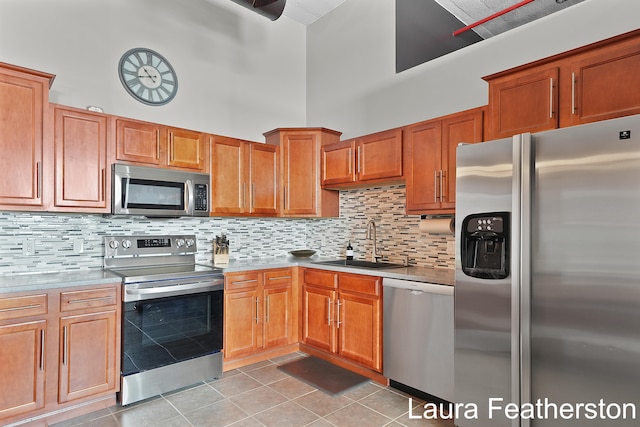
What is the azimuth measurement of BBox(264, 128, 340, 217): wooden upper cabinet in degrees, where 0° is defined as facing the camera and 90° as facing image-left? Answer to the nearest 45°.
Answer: approximately 0°

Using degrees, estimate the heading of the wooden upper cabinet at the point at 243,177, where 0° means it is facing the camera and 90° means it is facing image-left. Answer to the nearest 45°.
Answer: approximately 315°

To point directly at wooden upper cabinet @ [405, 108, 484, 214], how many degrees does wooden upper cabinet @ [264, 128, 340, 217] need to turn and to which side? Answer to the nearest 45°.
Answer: approximately 45° to its left

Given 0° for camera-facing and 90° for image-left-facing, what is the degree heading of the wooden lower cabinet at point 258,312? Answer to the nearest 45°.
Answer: approximately 315°

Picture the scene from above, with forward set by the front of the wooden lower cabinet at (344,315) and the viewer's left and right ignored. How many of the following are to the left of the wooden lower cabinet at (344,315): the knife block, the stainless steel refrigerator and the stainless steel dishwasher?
2

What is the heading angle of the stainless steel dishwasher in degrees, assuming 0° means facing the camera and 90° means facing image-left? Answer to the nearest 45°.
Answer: approximately 45°

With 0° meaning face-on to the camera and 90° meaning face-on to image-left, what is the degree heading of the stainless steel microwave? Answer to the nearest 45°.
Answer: approximately 315°
